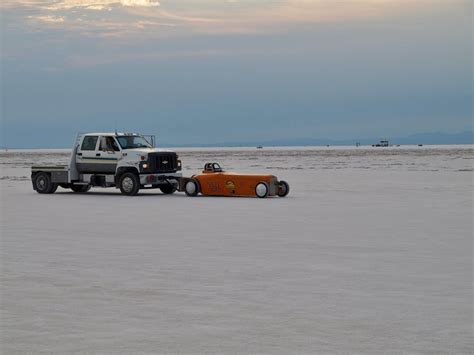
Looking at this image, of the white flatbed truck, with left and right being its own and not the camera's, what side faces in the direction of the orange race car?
front
